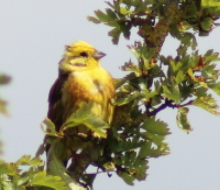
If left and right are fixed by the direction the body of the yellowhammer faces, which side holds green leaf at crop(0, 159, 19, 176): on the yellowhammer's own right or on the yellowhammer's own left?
on the yellowhammer's own right

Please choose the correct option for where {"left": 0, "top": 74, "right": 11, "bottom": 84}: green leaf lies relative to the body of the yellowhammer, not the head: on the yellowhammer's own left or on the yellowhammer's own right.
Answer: on the yellowhammer's own right

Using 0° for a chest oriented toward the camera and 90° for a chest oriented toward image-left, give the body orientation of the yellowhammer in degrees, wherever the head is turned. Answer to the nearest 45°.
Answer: approximately 315°
